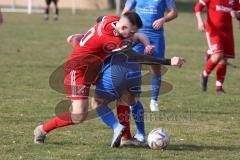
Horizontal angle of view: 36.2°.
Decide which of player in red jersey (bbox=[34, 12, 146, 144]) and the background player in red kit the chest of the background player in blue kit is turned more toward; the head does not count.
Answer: the player in red jersey

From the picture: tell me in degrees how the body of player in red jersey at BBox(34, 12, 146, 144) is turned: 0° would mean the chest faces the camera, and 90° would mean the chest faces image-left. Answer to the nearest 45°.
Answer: approximately 270°

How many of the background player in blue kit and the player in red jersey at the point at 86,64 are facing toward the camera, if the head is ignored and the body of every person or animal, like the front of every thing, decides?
1

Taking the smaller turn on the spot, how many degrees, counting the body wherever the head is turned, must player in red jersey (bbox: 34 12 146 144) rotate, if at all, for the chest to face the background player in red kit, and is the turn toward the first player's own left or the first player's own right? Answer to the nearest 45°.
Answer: approximately 45° to the first player's own left

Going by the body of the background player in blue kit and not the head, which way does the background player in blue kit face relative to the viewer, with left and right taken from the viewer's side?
facing the viewer

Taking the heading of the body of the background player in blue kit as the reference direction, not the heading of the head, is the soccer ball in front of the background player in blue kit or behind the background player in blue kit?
in front

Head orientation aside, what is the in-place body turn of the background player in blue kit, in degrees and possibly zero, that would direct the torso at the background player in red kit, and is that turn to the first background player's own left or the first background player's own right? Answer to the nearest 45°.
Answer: approximately 135° to the first background player's own left

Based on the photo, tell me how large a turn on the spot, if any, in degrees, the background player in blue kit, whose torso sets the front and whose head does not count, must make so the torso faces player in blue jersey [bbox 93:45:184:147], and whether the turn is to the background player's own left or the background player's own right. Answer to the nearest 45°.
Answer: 0° — they already face them

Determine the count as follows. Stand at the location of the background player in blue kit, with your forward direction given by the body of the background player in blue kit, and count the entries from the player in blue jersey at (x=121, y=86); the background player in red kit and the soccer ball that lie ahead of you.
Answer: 2

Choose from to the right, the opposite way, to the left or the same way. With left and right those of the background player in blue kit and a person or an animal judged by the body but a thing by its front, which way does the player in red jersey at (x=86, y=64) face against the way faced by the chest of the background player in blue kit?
to the left

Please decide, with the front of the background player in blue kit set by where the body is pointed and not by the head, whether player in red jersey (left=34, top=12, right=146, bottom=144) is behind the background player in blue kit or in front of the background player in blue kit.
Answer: in front
